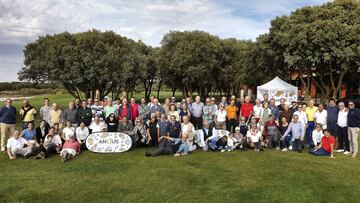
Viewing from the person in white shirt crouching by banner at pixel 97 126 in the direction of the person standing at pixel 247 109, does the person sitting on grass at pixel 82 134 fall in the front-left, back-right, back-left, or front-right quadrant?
back-right

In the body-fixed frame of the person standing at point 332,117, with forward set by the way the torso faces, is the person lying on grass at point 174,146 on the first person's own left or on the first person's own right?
on the first person's own right

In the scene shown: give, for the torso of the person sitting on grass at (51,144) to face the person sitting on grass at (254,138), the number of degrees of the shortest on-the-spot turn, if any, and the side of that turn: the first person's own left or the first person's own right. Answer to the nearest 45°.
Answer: approximately 135° to the first person's own left

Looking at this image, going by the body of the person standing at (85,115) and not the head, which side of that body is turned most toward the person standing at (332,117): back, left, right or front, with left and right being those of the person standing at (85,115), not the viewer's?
left

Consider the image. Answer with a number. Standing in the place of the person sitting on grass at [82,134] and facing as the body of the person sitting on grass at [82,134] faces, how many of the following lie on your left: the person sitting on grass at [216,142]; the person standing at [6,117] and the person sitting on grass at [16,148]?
1

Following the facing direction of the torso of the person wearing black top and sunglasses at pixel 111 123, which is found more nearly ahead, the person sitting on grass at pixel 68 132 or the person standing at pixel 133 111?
the person sitting on grass

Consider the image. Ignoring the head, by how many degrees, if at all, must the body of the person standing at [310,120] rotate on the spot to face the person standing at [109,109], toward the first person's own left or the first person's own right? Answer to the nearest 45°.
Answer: approximately 90° to the first person's own right

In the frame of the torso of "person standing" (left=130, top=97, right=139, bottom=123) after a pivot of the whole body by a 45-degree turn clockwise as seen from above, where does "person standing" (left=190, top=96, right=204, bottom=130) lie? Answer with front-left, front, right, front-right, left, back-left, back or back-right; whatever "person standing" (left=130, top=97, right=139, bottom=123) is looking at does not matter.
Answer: back-left

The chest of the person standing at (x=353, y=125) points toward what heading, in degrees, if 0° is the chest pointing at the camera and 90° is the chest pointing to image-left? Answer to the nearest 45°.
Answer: approximately 45°

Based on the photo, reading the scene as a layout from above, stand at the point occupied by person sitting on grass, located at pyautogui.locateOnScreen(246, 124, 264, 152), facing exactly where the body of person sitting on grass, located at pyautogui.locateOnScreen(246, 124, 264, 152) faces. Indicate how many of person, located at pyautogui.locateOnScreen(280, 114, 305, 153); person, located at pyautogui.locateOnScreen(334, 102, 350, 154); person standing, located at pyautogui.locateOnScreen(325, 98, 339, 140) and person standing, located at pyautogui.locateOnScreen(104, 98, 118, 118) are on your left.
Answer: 3

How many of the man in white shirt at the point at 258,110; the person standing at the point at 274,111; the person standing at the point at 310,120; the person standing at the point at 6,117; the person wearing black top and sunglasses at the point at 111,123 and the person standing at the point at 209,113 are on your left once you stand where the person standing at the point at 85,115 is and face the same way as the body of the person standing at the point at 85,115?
5

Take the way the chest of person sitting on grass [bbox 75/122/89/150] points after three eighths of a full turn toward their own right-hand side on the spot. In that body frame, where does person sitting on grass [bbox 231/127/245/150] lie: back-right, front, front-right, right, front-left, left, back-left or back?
back-right

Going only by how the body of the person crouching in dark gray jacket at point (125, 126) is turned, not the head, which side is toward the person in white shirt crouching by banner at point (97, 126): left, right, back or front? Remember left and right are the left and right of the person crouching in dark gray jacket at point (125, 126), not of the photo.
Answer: right
